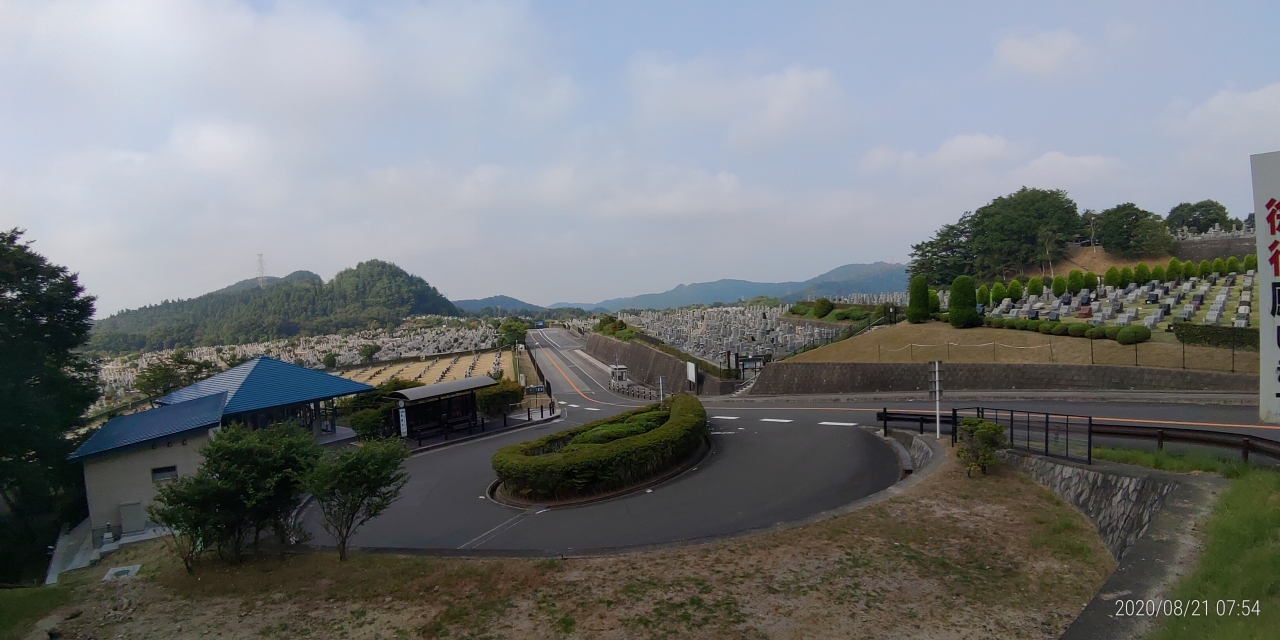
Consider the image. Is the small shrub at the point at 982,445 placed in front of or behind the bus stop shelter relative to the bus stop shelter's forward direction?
in front

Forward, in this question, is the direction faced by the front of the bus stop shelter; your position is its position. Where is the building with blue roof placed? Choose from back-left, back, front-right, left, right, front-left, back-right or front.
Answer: right

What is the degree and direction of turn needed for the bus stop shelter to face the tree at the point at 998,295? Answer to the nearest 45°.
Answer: approximately 45° to its left

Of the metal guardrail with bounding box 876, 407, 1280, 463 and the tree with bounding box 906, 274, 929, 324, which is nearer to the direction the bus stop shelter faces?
the metal guardrail

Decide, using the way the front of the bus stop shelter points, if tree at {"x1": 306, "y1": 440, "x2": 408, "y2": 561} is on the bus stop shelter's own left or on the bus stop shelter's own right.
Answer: on the bus stop shelter's own right

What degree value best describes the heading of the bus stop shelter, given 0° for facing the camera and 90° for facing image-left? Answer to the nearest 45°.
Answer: approximately 315°
